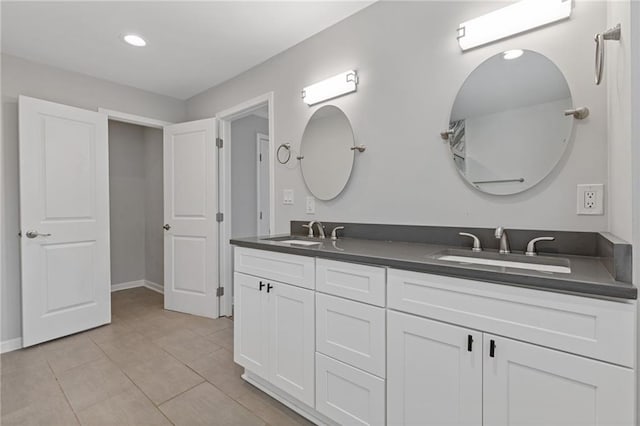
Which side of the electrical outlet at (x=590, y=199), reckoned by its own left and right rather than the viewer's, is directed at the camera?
front

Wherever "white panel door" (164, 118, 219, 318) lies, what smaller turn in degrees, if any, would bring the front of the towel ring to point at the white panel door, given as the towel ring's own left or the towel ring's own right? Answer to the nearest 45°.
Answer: approximately 90° to the towel ring's own right

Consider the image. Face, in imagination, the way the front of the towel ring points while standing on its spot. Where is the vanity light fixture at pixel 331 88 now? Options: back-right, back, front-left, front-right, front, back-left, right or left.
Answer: left

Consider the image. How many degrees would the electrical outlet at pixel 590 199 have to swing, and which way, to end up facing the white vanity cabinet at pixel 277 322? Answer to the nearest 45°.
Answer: approximately 45° to its right

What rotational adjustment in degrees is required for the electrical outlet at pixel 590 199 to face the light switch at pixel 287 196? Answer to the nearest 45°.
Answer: approximately 90° to its right

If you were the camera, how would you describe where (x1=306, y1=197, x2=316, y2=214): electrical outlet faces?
facing the viewer and to the left of the viewer

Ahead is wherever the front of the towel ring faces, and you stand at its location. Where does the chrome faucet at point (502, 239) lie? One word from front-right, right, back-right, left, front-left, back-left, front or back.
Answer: left

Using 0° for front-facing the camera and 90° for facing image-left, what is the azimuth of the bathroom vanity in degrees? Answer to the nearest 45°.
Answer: approximately 45°

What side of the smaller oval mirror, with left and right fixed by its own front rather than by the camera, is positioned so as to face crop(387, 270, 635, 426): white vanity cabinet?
left

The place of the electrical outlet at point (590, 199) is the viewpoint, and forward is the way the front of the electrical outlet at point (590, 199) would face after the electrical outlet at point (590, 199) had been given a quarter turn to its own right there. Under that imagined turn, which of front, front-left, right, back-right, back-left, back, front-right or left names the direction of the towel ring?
front

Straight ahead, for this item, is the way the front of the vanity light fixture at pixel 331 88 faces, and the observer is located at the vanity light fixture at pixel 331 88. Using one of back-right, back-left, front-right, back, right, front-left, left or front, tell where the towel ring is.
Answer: right

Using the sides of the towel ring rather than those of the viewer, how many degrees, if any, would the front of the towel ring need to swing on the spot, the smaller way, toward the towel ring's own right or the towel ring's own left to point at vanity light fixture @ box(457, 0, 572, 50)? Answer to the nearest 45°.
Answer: approximately 90° to the towel ring's own left
